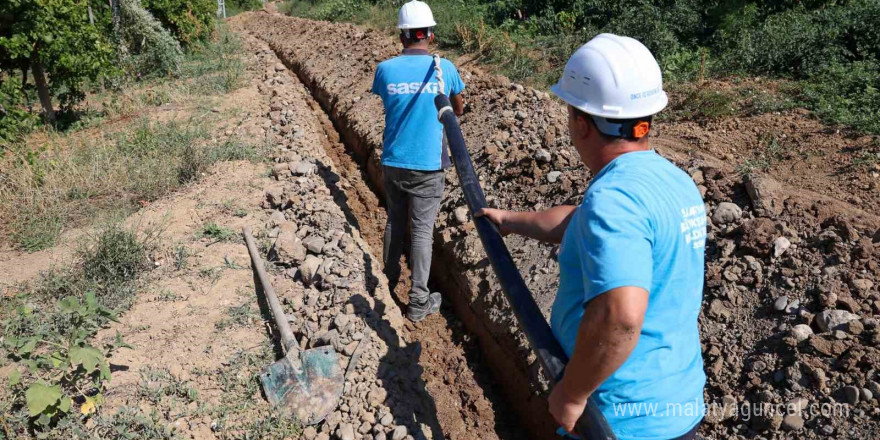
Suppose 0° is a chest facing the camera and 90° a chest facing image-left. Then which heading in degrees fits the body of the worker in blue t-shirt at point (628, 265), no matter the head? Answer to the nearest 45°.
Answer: approximately 135°

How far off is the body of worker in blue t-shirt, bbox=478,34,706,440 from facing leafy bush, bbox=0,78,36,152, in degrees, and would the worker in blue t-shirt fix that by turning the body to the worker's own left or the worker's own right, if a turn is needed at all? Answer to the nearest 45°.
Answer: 0° — they already face it

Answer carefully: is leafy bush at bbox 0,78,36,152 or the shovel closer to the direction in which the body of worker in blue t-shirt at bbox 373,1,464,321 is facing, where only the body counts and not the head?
the leafy bush

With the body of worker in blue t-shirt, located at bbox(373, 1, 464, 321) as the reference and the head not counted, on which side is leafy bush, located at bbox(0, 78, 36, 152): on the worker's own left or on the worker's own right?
on the worker's own left

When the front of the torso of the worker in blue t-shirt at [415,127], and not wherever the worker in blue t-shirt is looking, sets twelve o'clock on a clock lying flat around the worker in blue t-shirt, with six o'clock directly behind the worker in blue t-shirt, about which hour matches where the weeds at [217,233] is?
The weeds is roughly at 10 o'clock from the worker in blue t-shirt.

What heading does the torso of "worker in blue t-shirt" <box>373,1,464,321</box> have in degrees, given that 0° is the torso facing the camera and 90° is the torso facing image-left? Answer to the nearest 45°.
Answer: approximately 180°

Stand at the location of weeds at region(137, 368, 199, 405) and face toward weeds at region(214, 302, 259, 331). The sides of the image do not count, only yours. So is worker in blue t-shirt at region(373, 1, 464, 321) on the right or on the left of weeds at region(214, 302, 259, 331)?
right

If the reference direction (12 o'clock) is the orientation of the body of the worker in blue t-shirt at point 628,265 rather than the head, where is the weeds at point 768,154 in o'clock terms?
The weeds is roughly at 2 o'clock from the worker in blue t-shirt.

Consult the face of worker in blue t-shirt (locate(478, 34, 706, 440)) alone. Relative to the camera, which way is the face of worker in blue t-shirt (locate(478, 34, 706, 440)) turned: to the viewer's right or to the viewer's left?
to the viewer's left

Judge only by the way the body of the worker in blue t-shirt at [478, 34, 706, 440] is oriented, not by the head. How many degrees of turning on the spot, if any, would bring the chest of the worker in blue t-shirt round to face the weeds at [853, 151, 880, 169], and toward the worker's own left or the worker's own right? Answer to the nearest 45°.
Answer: approximately 90° to the worker's own right

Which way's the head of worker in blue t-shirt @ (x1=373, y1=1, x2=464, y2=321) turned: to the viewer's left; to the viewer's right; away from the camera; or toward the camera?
away from the camera

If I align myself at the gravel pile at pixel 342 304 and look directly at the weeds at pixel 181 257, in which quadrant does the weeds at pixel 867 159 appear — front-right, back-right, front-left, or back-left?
back-right
